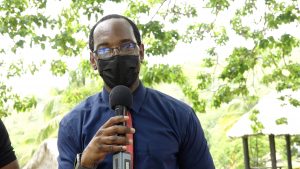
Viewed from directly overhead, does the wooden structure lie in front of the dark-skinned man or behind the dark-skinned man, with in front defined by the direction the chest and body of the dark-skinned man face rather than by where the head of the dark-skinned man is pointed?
behind

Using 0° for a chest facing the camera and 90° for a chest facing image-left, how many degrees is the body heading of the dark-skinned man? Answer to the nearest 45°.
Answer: approximately 0°
